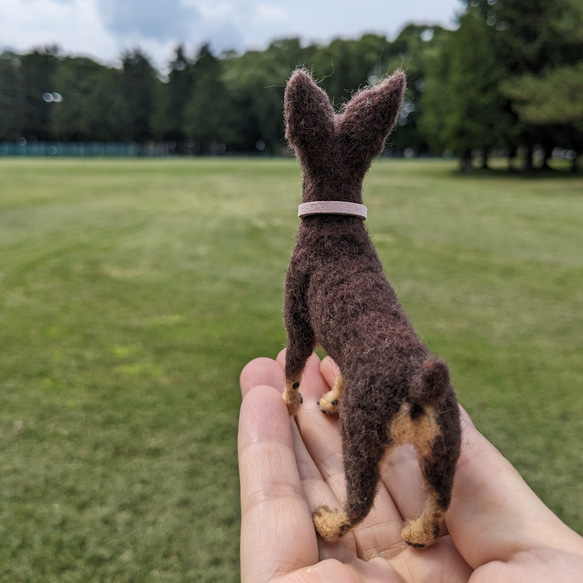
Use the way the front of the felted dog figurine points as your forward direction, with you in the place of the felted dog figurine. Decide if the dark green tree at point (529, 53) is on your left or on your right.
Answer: on your right

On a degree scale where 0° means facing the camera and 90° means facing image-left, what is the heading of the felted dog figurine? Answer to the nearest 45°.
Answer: approximately 135°

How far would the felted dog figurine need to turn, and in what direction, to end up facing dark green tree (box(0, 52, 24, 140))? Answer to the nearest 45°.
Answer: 0° — it already faces it

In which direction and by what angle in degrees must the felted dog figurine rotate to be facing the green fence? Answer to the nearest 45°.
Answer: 0° — it already faces it

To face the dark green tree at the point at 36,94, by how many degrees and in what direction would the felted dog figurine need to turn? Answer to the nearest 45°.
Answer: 0° — it already faces it

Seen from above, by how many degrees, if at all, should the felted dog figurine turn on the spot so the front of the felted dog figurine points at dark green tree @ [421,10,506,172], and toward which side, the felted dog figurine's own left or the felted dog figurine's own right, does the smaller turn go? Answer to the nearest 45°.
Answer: approximately 45° to the felted dog figurine's own right
